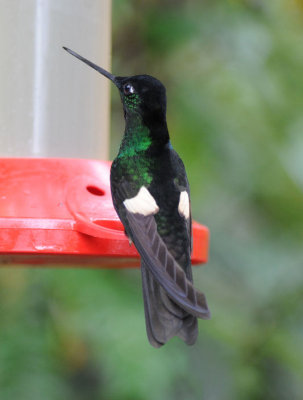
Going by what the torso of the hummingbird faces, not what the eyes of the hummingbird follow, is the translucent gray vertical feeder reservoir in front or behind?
in front

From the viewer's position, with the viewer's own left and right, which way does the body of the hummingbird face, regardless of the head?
facing away from the viewer and to the left of the viewer
